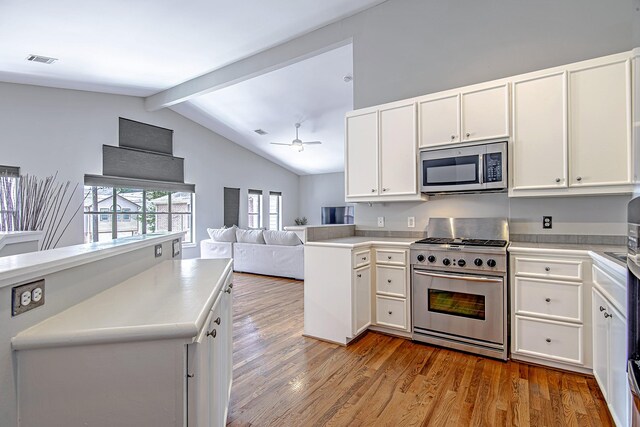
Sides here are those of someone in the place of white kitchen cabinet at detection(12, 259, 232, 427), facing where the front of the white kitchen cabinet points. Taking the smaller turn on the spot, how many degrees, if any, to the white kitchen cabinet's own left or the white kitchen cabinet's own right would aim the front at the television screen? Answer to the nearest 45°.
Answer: approximately 45° to the white kitchen cabinet's own left

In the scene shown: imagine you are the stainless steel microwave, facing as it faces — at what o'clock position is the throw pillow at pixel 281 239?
The throw pillow is roughly at 4 o'clock from the stainless steel microwave.

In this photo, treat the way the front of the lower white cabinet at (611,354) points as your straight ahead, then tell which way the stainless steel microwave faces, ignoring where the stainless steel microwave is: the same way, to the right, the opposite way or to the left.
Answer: to the left

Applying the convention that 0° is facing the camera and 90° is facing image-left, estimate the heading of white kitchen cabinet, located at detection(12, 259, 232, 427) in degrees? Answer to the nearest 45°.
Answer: approximately 270°

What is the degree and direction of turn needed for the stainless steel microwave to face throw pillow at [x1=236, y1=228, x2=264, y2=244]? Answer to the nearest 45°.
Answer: approximately 135° to its right

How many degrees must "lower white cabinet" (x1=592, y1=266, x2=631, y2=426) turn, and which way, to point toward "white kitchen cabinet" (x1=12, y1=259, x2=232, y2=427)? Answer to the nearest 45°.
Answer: approximately 45° to its left

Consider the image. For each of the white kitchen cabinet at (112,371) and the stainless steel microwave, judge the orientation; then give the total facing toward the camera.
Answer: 1

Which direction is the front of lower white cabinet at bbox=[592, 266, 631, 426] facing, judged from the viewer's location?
facing to the left of the viewer

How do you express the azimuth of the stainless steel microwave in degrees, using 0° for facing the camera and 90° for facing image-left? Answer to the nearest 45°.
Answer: approximately 0°
